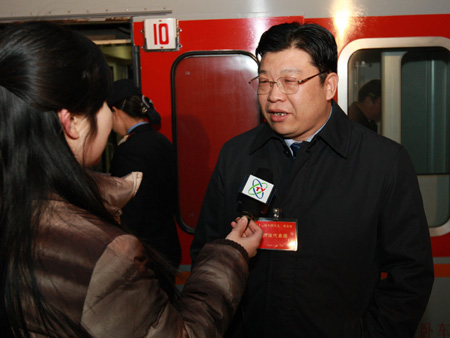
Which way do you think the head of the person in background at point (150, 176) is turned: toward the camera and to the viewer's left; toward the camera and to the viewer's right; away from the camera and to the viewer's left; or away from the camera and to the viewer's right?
away from the camera and to the viewer's left

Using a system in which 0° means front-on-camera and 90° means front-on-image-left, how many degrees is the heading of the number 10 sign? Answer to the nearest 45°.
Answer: approximately 0°

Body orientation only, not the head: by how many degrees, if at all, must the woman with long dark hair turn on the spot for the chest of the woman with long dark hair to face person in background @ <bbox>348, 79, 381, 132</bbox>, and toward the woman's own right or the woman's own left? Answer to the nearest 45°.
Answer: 0° — they already face them

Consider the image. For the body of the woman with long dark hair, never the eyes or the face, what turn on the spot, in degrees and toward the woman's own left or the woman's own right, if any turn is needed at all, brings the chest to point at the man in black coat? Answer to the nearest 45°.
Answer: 0° — they already face them

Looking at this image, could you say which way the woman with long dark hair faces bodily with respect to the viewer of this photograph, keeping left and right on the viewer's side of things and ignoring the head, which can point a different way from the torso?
facing away from the viewer and to the right of the viewer

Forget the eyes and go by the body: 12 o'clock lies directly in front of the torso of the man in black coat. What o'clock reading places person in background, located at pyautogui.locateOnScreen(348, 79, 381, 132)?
The person in background is roughly at 5 o'clock from the man in black coat.

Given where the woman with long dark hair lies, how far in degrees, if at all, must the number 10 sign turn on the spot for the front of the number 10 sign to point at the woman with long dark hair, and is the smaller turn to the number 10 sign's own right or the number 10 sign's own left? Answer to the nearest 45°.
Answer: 0° — it already faces them

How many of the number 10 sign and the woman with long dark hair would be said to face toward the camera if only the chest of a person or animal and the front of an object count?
1
